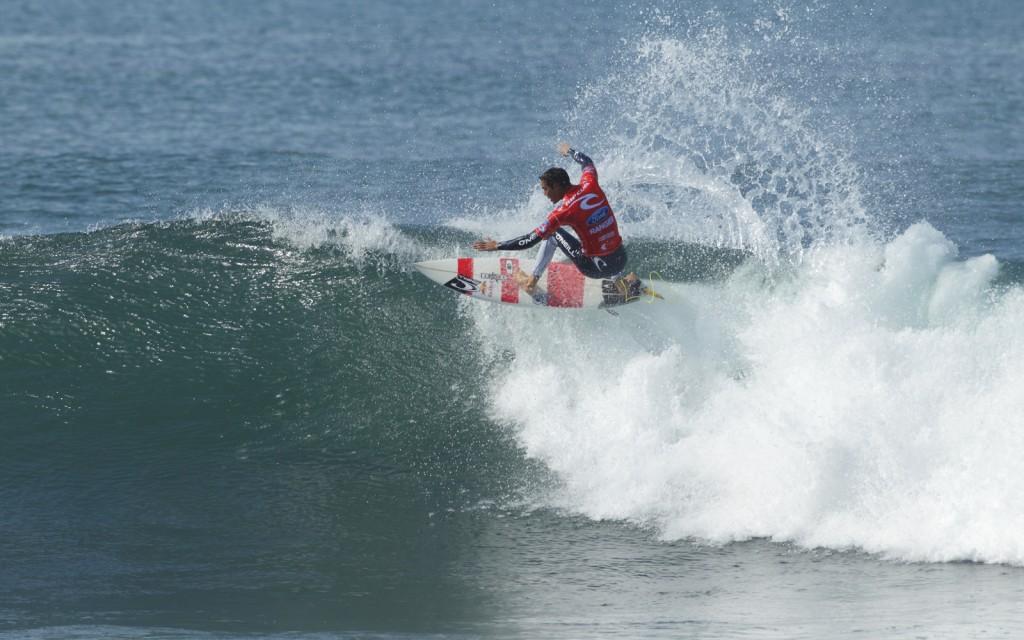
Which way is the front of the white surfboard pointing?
to the viewer's left
